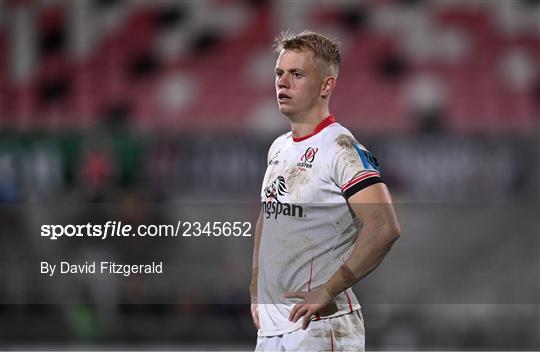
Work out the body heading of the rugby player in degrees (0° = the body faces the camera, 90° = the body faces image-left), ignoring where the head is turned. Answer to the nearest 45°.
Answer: approximately 45°
